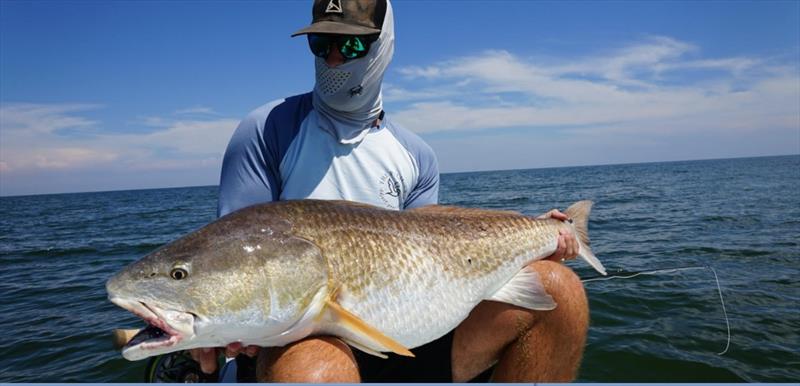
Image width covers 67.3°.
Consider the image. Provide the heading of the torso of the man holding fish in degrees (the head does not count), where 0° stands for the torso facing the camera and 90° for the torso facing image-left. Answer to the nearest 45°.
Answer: approximately 0°
